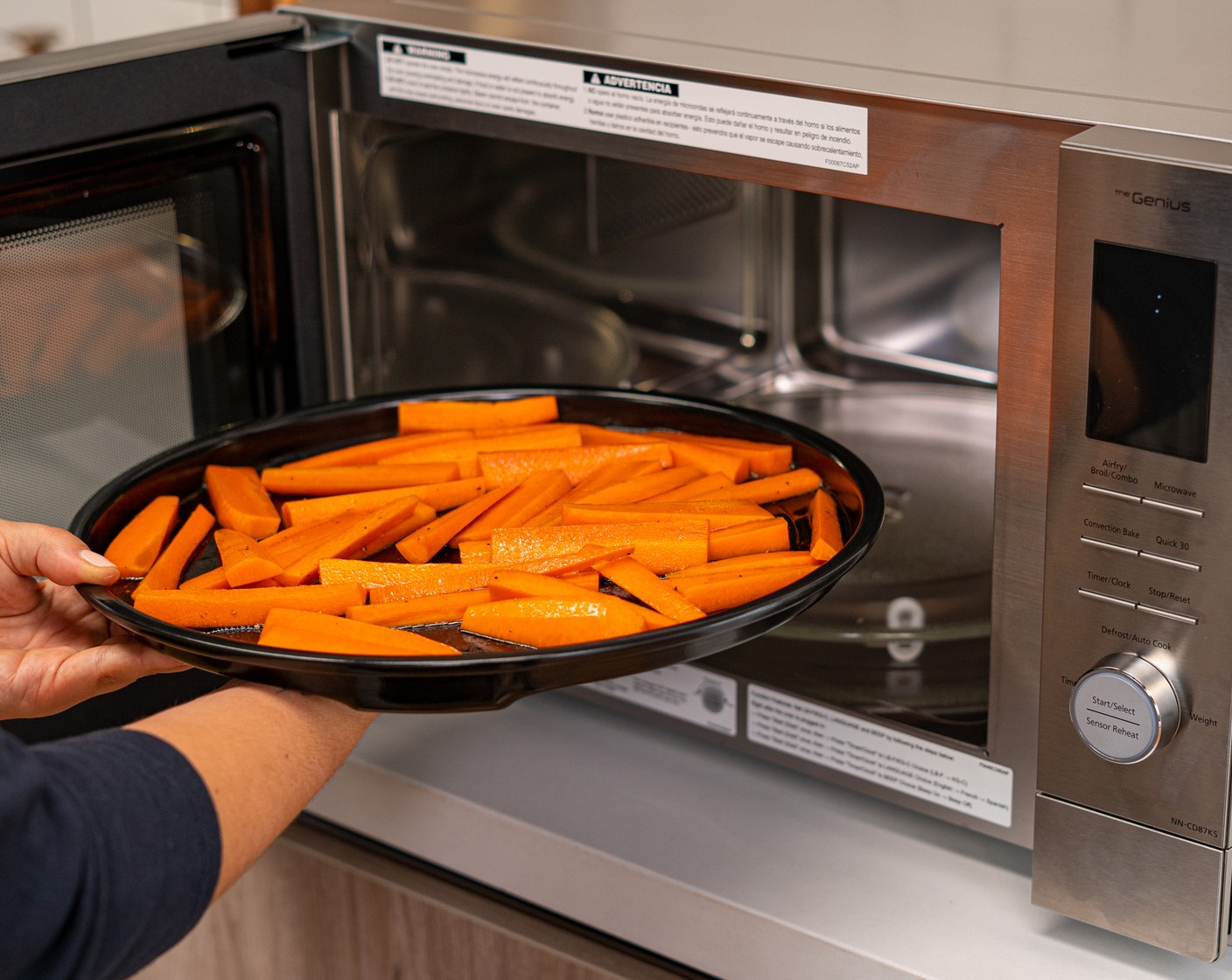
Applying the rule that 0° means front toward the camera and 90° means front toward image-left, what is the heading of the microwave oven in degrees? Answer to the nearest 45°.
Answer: approximately 45°
